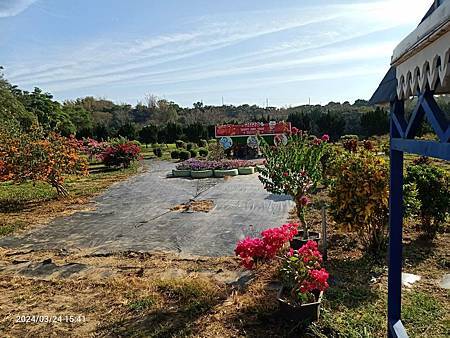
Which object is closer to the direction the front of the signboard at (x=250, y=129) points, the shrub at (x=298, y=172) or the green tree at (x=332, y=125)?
the shrub

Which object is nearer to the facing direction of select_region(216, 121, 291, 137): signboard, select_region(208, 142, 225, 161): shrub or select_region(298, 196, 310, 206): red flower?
the red flower

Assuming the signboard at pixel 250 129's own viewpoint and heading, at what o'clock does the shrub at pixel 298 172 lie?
The shrub is roughly at 12 o'clock from the signboard.

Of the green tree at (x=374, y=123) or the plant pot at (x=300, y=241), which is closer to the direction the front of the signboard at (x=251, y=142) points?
the plant pot

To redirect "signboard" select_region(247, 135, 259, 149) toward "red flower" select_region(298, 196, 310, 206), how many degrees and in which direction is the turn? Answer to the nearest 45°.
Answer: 0° — it already faces it

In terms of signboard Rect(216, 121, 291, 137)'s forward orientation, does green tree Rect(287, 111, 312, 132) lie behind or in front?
behind

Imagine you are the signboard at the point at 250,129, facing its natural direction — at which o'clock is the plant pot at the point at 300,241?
The plant pot is roughly at 12 o'clock from the signboard.

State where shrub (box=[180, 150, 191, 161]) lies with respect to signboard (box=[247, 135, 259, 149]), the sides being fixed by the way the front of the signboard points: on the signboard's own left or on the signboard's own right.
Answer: on the signboard's own right

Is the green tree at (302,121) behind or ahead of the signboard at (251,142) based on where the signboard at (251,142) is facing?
behind

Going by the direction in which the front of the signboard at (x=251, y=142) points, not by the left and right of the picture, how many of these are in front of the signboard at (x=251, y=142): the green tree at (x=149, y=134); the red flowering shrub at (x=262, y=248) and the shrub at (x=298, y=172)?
2

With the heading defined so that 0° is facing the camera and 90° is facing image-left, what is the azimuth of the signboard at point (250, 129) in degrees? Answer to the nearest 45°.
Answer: approximately 0°
